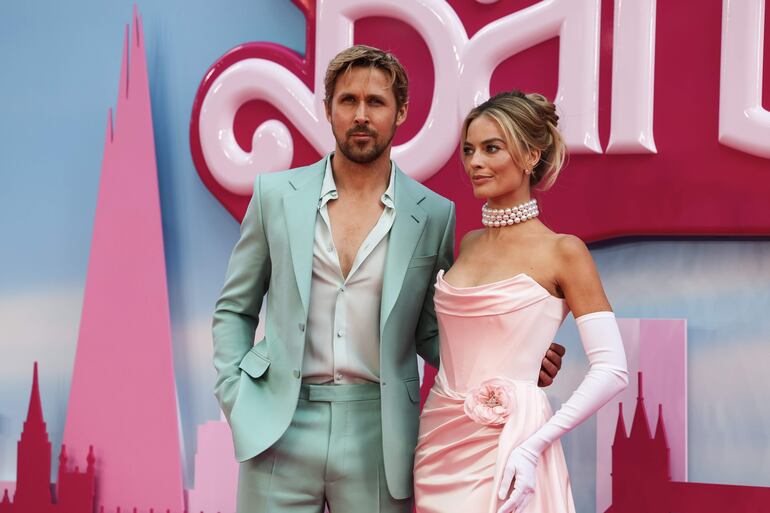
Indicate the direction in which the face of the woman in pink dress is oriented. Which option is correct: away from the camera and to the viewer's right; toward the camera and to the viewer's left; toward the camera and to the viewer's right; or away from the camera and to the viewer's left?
toward the camera and to the viewer's left

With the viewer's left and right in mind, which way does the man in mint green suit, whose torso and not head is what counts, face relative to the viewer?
facing the viewer

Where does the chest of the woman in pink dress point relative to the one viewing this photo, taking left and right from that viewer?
facing the viewer and to the left of the viewer

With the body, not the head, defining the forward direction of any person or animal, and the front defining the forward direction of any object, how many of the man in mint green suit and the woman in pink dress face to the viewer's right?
0

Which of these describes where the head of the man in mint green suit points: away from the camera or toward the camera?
toward the camera
